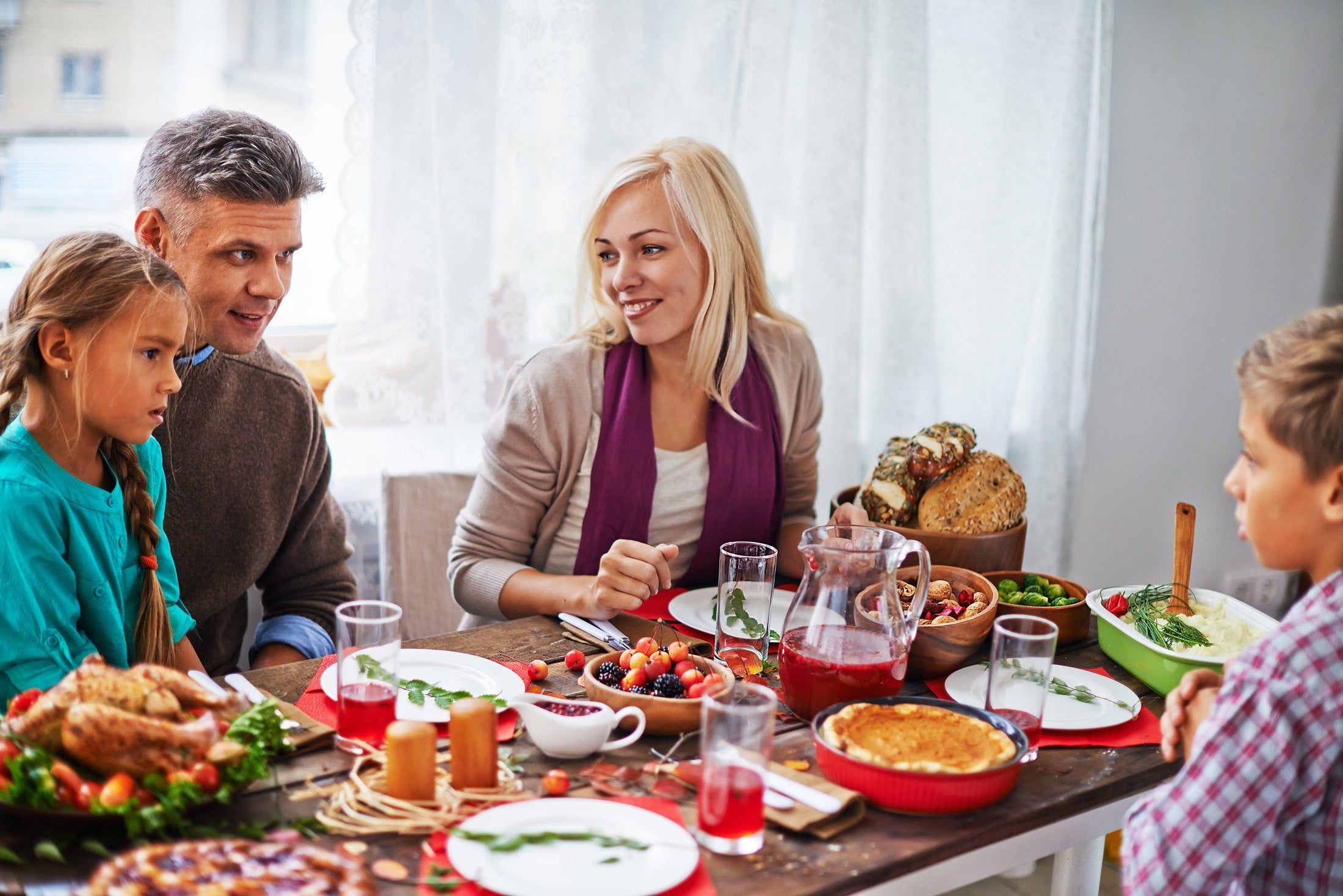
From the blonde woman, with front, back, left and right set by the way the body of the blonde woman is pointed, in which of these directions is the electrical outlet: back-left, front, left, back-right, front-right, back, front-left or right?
back-left

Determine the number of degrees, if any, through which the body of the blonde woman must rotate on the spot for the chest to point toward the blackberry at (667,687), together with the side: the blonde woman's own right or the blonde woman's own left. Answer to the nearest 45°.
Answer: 0° — they already face it

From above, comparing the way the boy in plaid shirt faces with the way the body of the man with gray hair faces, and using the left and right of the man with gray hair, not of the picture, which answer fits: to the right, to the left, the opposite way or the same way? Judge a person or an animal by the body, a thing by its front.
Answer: the opposite way

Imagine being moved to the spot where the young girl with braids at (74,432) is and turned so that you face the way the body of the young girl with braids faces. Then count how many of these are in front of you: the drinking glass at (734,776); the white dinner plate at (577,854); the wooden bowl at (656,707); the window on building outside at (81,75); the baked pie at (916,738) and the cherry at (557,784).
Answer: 5

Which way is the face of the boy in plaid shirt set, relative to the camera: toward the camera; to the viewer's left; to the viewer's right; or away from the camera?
to the viewer's left

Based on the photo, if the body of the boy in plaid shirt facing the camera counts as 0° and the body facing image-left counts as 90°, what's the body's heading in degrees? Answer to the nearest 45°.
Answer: approximately 90°

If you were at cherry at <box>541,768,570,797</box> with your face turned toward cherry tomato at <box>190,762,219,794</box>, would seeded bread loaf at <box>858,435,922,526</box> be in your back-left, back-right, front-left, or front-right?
back-right

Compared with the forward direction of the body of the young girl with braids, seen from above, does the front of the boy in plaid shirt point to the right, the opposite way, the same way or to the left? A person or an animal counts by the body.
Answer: the opposite way

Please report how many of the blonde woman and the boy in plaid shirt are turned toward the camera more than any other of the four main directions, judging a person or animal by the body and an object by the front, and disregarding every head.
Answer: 1

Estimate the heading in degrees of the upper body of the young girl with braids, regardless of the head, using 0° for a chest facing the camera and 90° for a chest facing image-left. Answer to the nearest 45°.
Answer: approximately 315°

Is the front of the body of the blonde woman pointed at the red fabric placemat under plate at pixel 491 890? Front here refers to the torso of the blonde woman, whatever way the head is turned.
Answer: yes

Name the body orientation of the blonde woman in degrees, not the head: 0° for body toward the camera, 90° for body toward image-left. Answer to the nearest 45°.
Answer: approximately 0°
